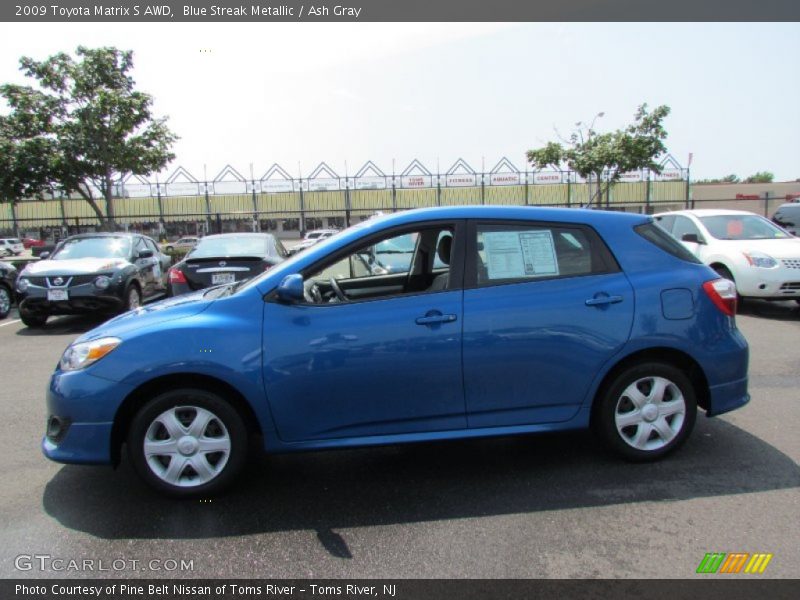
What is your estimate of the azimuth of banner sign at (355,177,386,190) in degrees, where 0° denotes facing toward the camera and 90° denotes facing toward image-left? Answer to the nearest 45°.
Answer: approximately 0°

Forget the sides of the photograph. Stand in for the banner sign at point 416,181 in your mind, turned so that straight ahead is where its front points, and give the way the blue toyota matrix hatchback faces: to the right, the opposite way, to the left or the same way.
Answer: to the right

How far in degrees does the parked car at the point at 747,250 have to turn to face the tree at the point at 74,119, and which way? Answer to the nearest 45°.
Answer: approximately 135° to its right

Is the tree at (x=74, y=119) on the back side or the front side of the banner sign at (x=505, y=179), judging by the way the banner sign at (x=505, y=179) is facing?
on the front side

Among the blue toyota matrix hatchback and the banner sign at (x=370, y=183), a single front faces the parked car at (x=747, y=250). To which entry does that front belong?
the banner sign

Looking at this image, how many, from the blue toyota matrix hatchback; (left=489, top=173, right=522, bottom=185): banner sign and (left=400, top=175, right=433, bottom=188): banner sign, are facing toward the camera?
2

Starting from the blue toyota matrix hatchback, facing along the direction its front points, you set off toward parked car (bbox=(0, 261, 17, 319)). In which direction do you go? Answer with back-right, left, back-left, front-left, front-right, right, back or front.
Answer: front-right

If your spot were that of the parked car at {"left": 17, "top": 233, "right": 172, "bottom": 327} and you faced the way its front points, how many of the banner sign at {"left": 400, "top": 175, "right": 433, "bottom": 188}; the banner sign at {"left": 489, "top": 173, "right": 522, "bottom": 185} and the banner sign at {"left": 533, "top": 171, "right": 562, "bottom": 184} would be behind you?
3

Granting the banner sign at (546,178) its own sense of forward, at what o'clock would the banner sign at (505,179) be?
the banner sign at (505,179) is roughly at 3 o'clock from the banner sign at (546,178).

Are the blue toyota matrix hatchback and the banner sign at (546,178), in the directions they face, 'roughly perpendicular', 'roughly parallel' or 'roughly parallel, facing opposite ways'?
roughly perpendicular

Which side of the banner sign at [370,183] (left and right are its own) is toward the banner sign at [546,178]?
left

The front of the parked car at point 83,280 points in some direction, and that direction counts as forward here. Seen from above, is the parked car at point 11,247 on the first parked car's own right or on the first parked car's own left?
on the first parked car's own right

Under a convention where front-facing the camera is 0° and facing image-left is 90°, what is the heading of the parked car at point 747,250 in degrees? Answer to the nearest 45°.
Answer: approximately 315°
